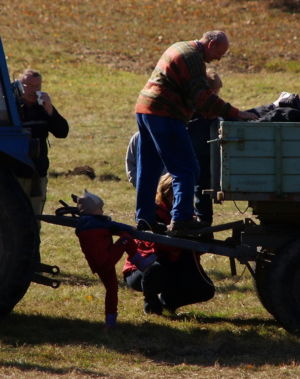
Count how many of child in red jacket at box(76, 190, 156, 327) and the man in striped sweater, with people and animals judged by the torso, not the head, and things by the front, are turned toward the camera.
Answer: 0

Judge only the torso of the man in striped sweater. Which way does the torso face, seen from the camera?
to the viewer's right

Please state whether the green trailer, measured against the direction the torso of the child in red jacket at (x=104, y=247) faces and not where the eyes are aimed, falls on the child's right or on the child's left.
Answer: on the child's right

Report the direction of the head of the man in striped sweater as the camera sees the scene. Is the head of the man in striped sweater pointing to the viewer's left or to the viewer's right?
to the viewer's right
